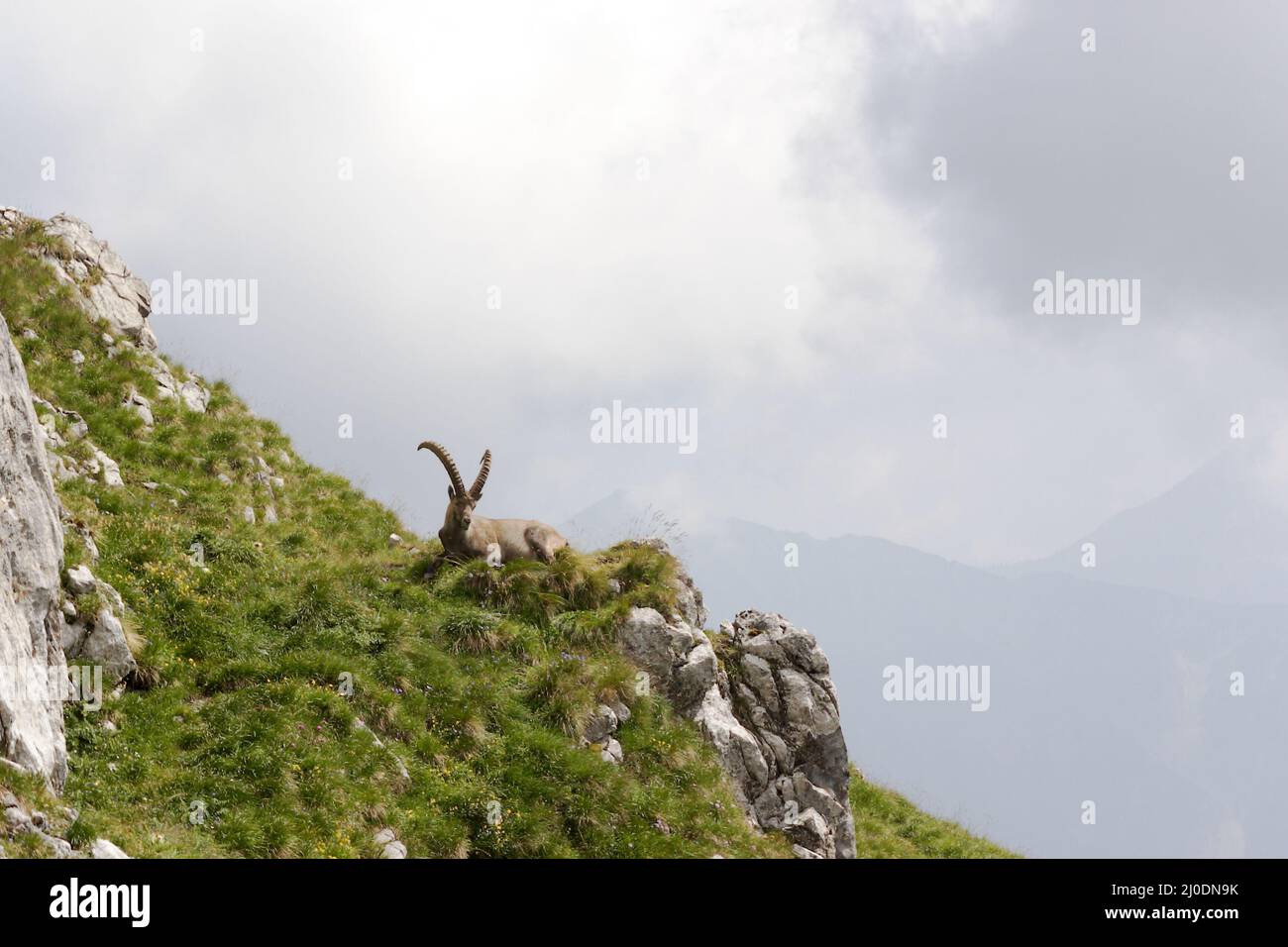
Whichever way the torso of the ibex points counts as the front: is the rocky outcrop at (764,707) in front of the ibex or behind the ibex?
behind

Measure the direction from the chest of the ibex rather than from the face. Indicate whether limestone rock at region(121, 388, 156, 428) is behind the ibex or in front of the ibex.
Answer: in front

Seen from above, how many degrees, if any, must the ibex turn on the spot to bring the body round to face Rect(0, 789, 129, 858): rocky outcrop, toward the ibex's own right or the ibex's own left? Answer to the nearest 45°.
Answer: approximately 90° to the ibex's own left

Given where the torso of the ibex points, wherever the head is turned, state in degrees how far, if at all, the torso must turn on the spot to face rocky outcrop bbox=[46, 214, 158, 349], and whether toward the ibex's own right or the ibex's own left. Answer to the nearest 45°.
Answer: approximately 45° to the ibex's own right

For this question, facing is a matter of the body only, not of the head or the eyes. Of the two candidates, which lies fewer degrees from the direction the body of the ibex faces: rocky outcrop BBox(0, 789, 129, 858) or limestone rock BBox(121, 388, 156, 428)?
the limestone rock

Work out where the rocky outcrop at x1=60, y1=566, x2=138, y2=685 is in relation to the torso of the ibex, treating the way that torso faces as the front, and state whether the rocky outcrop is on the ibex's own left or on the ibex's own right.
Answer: on the ibex's own left

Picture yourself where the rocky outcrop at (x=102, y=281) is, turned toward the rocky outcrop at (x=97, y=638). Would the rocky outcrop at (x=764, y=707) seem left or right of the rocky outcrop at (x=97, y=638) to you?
left

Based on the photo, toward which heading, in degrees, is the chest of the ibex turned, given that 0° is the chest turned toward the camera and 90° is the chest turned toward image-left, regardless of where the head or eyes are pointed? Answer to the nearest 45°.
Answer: approximately 90°
